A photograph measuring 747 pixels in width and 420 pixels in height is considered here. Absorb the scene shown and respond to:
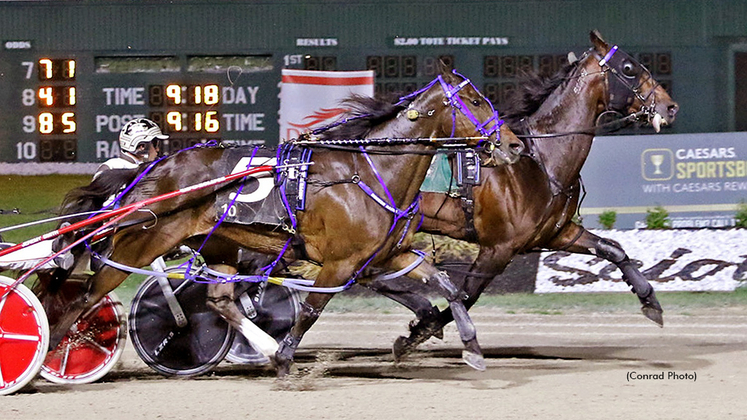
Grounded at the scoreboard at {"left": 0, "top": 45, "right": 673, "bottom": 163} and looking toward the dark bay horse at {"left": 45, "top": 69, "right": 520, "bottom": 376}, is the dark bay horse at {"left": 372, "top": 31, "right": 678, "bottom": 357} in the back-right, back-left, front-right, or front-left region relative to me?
front-left

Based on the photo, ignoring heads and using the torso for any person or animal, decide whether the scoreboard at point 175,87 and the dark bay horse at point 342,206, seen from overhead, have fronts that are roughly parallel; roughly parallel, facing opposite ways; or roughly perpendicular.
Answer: roughly perpendicular

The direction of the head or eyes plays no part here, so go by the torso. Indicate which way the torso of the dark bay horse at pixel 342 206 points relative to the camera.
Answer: to the viewer's right

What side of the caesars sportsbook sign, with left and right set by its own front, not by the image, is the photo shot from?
front

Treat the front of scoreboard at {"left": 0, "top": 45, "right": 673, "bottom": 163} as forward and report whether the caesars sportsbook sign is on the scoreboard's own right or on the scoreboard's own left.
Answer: on the scoreboard's own left

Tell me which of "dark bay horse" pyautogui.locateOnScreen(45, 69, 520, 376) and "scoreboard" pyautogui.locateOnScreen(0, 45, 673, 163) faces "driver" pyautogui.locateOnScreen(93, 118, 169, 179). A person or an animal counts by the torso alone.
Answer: the scoreboard

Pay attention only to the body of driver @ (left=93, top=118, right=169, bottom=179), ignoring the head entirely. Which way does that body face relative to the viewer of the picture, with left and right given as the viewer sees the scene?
facing to the right of the viewer

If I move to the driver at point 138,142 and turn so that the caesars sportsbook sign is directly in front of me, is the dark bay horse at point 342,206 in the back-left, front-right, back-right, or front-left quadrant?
front-right

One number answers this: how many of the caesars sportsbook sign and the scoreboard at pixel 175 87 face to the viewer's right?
0

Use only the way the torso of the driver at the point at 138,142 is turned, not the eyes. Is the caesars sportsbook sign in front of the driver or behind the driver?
in front

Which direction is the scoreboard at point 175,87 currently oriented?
toward the camera

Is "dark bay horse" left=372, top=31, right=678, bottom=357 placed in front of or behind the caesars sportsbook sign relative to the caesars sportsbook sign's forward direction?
in front

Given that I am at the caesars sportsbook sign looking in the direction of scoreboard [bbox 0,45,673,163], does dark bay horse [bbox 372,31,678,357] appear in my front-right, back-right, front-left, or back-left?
front-left

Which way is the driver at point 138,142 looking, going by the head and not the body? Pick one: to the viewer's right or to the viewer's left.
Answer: to the viewer's right

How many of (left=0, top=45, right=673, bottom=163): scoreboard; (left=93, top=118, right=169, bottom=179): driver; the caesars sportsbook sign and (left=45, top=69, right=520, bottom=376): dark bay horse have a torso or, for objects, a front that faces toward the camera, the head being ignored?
2

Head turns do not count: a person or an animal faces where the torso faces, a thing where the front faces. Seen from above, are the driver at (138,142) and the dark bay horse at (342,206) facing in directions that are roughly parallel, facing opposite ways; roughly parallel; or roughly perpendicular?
roughly parallel

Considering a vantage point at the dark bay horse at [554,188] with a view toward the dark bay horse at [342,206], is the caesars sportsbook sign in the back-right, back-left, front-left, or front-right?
back-right

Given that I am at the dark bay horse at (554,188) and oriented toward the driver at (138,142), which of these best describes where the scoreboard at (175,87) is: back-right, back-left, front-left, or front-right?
front-right
